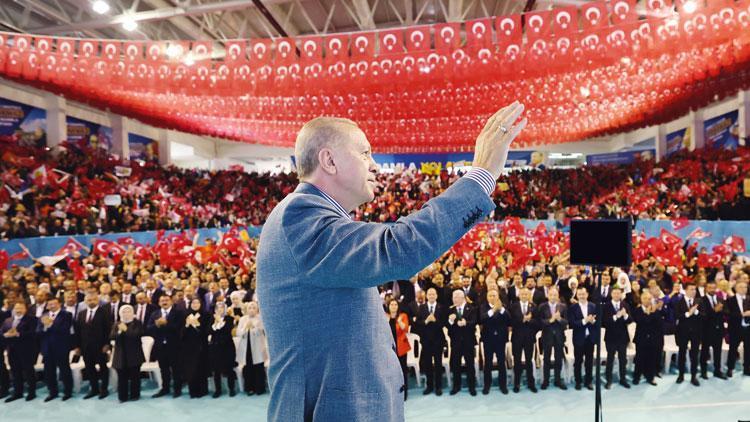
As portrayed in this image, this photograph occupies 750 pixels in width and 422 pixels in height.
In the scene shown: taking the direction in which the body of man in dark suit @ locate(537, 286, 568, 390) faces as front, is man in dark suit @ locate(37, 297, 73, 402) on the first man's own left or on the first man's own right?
on the first man's own right

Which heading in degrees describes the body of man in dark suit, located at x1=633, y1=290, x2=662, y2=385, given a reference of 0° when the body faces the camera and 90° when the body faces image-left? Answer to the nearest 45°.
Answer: approximately 0°

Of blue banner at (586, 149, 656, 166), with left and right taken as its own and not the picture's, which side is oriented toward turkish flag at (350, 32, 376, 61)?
front

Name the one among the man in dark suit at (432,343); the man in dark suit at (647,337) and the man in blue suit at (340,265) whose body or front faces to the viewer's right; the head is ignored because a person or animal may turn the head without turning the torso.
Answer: the man in blue suit
